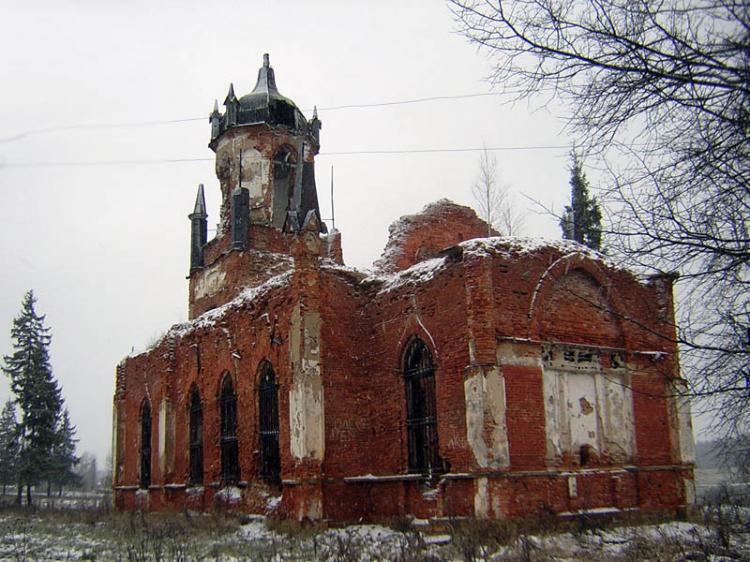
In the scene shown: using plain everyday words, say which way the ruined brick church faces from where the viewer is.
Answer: facing away from the viewer and to the left of the viewer

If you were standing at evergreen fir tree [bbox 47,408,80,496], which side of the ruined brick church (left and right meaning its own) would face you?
front

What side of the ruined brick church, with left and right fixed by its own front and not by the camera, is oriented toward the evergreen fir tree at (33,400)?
front
